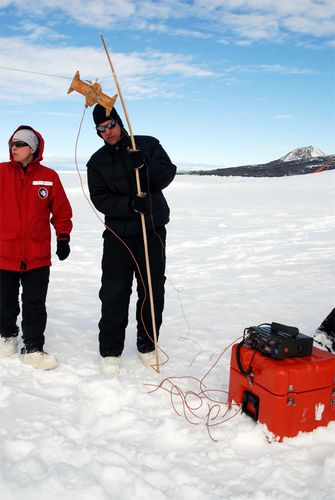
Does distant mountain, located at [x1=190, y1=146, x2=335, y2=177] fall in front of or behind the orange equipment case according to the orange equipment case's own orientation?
behind

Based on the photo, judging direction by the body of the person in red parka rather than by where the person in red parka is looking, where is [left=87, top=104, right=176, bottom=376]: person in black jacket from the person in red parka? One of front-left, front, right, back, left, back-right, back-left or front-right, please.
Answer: left

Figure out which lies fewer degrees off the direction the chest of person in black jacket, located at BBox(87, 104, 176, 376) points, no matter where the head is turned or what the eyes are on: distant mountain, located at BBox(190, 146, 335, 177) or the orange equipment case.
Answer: the orange equipment case

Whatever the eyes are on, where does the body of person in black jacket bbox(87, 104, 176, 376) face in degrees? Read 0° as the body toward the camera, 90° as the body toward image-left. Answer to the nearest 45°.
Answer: approximately 0°

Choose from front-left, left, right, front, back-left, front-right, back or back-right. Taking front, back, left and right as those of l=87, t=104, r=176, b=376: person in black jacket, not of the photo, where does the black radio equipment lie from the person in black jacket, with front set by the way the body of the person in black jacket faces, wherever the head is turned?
front-left

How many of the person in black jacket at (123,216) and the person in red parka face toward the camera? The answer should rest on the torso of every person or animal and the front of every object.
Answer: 2

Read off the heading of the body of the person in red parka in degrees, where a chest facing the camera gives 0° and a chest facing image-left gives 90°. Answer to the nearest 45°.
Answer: approximately 0°

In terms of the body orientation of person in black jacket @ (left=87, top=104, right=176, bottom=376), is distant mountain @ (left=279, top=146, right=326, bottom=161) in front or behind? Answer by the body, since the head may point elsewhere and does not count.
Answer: behind

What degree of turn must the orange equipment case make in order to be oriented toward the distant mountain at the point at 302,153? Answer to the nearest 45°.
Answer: approximately 135° to its left

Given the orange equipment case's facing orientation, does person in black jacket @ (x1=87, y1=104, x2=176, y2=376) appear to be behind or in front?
behind
